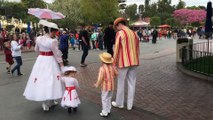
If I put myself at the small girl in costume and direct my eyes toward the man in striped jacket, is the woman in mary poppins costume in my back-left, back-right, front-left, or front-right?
back-left

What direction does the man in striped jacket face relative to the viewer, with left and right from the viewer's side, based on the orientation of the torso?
facing away from the viewer and to the left of the viewer

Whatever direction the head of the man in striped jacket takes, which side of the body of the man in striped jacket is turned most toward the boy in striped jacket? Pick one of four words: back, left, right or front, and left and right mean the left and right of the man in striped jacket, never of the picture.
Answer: left

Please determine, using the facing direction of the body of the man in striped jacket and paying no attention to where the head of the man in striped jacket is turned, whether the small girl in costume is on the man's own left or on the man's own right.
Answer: on the man's own left

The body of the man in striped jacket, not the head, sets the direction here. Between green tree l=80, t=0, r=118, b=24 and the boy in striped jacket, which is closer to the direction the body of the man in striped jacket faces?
the green tree

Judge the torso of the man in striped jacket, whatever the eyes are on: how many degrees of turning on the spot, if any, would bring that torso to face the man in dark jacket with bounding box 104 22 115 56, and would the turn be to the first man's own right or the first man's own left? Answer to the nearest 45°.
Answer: approximately 45° to the first man's own right
